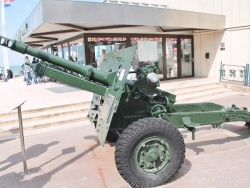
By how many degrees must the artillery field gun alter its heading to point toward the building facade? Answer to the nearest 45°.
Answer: approximately 90° to its right

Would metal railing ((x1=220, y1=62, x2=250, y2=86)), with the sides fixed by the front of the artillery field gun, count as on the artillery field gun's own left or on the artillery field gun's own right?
on the artillery field gun's own right

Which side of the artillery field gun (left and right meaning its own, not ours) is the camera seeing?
left
